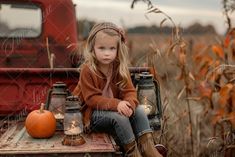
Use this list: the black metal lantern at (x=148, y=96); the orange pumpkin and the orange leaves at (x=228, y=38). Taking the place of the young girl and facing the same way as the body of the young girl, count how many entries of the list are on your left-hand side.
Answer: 2

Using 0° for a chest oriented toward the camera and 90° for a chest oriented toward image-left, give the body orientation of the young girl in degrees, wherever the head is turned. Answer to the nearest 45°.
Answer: approximately 315°

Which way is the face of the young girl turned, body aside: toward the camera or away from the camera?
toward the camera

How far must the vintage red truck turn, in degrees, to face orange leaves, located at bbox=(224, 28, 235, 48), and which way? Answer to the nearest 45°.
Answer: approximately 90° to its right

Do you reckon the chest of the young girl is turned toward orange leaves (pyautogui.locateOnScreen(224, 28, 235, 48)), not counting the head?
no

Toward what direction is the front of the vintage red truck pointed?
away from the camera
